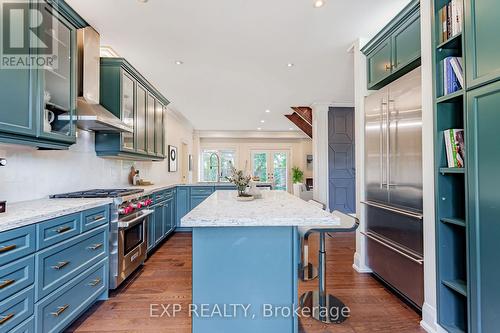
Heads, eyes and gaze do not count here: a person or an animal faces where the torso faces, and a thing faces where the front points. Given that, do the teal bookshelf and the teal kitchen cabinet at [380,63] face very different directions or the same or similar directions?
same or similar directions

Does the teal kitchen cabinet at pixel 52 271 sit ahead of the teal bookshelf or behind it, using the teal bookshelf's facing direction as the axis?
ahead

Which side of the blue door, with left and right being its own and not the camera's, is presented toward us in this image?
front

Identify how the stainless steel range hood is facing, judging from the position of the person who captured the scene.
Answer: facing the viewer and to the right of the viewer

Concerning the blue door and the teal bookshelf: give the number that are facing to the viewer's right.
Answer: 0

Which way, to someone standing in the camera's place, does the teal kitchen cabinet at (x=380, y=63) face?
facing the viewer and to the left of the viewer

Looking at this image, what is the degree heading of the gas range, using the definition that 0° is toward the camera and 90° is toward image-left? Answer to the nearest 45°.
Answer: approximately 315°

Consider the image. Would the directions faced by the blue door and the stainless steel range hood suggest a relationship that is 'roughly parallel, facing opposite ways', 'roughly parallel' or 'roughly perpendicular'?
roughly perpendicular

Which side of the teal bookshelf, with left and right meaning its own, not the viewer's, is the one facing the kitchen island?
front

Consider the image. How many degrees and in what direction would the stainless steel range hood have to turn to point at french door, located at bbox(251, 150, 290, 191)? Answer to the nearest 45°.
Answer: approximately 90° to its left
